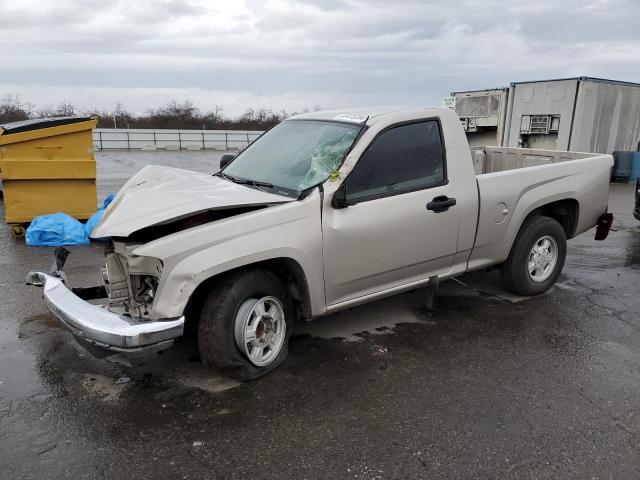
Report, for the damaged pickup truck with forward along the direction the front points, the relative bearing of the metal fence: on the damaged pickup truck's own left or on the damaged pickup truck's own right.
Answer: on the damaged pickup truck's own right

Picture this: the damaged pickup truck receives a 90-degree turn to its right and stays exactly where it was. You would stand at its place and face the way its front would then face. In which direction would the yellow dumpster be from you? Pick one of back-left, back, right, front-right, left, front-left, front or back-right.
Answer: front

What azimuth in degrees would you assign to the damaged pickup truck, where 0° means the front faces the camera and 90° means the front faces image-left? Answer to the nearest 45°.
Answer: approximately 45°

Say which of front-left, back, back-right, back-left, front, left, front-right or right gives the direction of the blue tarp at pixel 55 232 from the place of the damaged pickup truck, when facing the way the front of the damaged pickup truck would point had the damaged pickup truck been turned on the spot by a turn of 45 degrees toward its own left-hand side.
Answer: back-right
